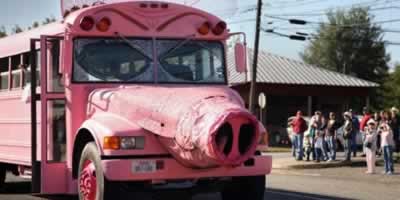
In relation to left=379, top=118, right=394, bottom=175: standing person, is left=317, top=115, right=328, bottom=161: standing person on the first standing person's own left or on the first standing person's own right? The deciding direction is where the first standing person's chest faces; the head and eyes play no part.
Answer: on the first standing person's own right

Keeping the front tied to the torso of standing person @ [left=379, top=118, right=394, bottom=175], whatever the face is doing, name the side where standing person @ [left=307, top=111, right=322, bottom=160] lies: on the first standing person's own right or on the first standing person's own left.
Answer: on the first standing person's own right

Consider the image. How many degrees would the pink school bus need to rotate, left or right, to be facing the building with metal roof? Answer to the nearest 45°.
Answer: approximately 135° to its left

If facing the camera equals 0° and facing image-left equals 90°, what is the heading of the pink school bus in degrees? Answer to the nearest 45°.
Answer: approximately 315°

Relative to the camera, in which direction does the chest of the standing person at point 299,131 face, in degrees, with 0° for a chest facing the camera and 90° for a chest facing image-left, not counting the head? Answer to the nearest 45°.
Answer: approximately 0°

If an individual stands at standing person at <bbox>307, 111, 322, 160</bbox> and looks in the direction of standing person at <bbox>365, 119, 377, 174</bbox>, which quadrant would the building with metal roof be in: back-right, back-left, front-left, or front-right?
back-left

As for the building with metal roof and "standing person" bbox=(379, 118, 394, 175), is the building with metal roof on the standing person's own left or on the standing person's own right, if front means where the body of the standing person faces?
on the standing person's own right

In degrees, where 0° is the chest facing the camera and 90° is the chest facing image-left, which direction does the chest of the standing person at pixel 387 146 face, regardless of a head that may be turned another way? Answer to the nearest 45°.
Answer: approximately 45°

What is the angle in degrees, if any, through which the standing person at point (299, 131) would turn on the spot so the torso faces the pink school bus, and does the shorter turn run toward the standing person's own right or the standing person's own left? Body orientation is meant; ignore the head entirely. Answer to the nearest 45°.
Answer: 0° — they already face it

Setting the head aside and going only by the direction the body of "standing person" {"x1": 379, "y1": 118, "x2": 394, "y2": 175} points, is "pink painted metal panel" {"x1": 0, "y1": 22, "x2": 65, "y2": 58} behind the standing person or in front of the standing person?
in front
